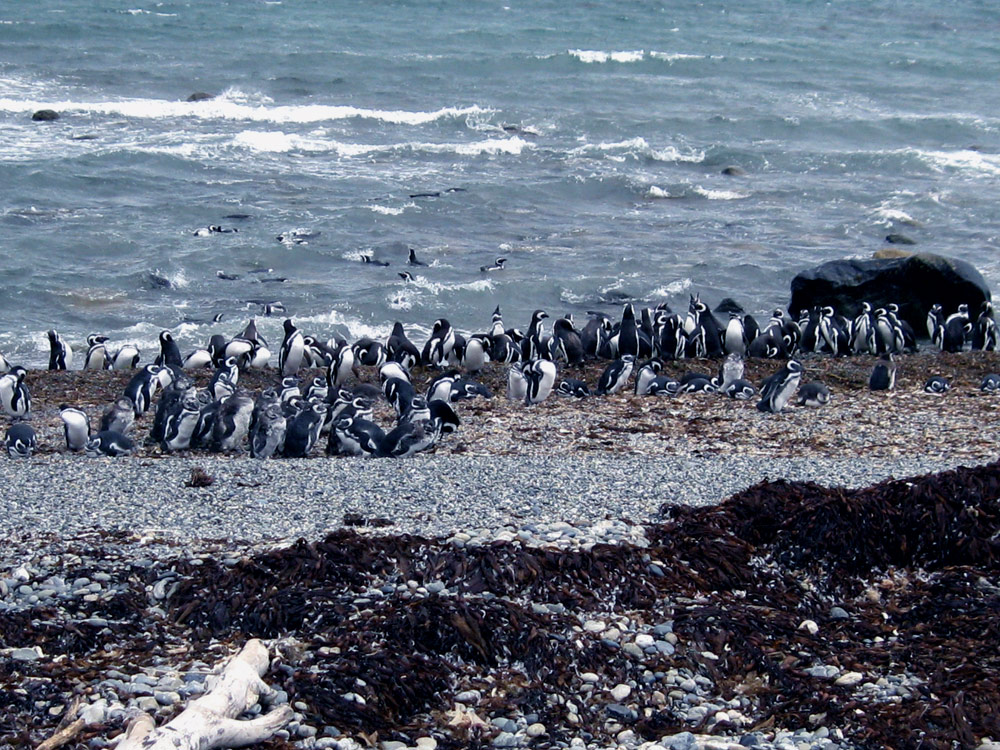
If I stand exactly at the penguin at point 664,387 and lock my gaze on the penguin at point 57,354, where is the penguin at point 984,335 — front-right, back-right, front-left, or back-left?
back-right

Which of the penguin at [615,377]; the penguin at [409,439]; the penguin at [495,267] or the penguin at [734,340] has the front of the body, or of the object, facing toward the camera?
the penguin at [734,340]

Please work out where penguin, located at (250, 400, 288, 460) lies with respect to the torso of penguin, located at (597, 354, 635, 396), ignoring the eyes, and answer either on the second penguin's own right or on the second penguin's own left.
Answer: on the second penguin's own right

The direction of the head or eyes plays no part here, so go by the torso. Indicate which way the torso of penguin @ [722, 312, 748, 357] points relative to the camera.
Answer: toward the camera

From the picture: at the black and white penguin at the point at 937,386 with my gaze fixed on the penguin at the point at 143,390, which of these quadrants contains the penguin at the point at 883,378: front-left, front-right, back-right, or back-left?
front-right

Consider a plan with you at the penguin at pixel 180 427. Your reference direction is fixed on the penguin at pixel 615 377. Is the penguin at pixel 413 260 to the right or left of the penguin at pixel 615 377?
left

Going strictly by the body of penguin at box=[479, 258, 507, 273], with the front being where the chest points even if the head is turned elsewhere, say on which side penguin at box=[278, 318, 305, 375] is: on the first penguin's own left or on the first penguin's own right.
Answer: on the first penguin's own right

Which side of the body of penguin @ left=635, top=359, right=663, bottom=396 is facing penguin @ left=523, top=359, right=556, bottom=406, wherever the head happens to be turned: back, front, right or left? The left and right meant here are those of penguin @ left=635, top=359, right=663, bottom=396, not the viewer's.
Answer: right

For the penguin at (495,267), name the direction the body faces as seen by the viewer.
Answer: to the viewer's right

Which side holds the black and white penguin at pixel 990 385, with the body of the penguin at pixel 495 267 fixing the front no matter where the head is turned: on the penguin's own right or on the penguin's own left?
on the penguin's own right
